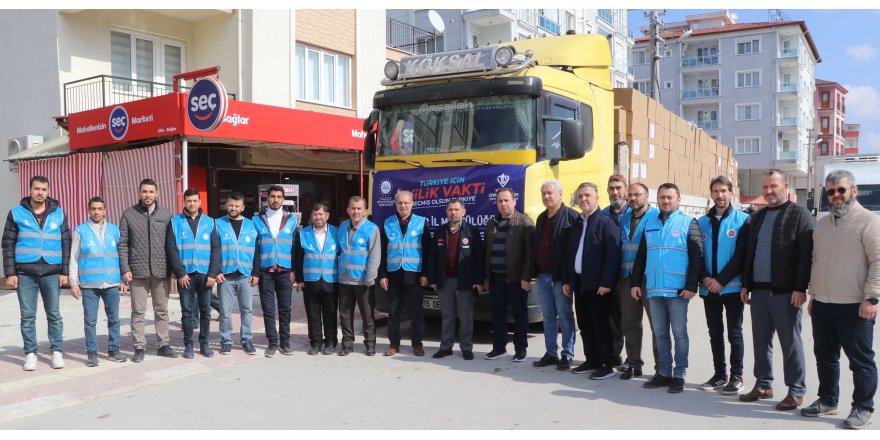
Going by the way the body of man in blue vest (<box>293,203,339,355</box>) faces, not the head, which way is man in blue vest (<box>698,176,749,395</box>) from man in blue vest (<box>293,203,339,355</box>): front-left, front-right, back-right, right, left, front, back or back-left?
front-left

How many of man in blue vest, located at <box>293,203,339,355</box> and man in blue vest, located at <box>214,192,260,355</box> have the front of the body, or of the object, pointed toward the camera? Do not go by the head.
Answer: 2

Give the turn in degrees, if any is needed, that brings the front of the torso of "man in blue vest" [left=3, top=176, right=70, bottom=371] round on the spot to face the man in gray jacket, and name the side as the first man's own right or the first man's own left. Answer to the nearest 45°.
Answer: approximately 90° to the first man's own left

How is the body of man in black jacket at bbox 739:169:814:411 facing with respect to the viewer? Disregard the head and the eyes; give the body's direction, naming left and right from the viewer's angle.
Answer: facing the viewer and to the left of the viewer

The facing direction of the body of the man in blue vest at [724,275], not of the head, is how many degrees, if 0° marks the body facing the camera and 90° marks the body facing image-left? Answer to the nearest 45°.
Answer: approximately 45°

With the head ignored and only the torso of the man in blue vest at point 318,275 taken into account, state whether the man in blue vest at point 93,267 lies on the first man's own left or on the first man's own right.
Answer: on the first man's own right

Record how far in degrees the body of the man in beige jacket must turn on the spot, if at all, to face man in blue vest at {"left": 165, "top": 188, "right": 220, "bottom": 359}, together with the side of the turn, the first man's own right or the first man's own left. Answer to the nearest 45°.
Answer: approximately 45° to the first man's own right

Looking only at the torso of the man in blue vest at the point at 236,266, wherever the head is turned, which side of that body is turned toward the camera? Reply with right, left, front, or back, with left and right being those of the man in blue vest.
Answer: front

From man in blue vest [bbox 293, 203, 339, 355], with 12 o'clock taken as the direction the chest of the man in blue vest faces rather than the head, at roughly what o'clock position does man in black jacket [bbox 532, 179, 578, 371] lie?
The man in black jacket is roughly at 10 o'clock from the man in blue vest.

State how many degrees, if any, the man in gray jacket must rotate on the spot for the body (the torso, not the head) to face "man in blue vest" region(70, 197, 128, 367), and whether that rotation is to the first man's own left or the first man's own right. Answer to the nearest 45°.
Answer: approximately 90° to the first man's own right

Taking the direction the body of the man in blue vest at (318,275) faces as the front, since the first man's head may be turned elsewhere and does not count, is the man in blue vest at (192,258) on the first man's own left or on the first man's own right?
on the first man's own right

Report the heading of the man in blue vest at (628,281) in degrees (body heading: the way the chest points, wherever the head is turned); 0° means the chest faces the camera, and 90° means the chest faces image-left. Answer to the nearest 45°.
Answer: approximately 45°
